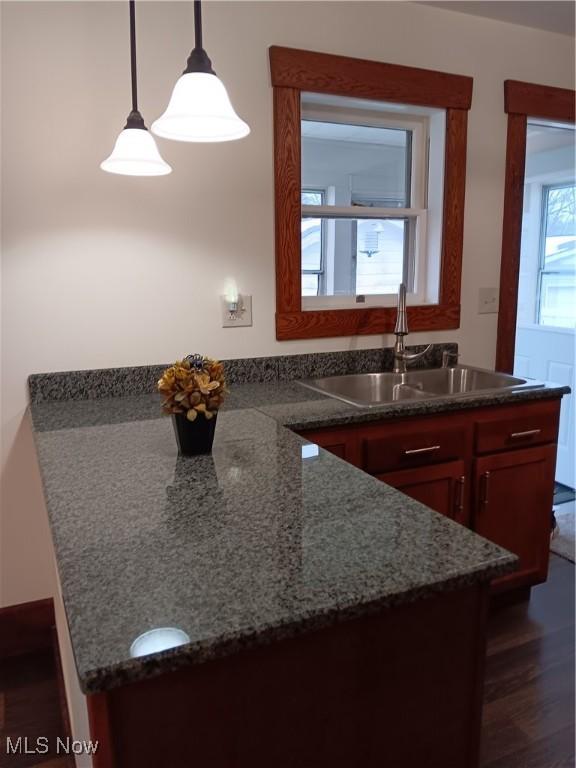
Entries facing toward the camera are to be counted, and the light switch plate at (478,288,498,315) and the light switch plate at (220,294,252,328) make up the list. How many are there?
2

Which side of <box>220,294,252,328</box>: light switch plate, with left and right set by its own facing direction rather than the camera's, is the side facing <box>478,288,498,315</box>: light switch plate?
left

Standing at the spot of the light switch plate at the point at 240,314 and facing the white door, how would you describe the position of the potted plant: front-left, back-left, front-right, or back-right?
back-right

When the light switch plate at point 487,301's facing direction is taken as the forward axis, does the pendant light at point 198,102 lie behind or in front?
in front

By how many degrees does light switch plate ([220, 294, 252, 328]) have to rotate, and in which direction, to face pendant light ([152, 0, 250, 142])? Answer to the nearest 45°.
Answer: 0° — it already faces it

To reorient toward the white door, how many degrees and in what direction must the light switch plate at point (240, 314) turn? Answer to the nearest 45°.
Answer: approximately 135° to its left

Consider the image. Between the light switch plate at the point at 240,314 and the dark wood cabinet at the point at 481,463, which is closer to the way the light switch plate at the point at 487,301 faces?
the dark wood cabinet

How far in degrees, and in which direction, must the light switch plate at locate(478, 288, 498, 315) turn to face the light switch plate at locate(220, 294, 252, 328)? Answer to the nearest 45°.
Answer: approximately 45° to its right

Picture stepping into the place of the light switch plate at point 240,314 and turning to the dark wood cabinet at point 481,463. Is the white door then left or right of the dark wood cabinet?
left

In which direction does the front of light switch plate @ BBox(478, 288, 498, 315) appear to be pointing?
toward the camera

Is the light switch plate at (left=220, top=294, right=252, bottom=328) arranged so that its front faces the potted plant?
yes

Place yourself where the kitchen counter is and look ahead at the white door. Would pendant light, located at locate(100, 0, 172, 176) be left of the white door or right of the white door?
left

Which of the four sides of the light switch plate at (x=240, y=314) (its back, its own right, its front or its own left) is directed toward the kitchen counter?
front

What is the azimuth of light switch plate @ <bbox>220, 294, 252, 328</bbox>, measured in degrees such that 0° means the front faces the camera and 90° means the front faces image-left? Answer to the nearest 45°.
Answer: approximately 0°

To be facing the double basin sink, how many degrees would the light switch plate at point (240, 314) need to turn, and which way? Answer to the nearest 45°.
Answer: approximately 90° to its left
